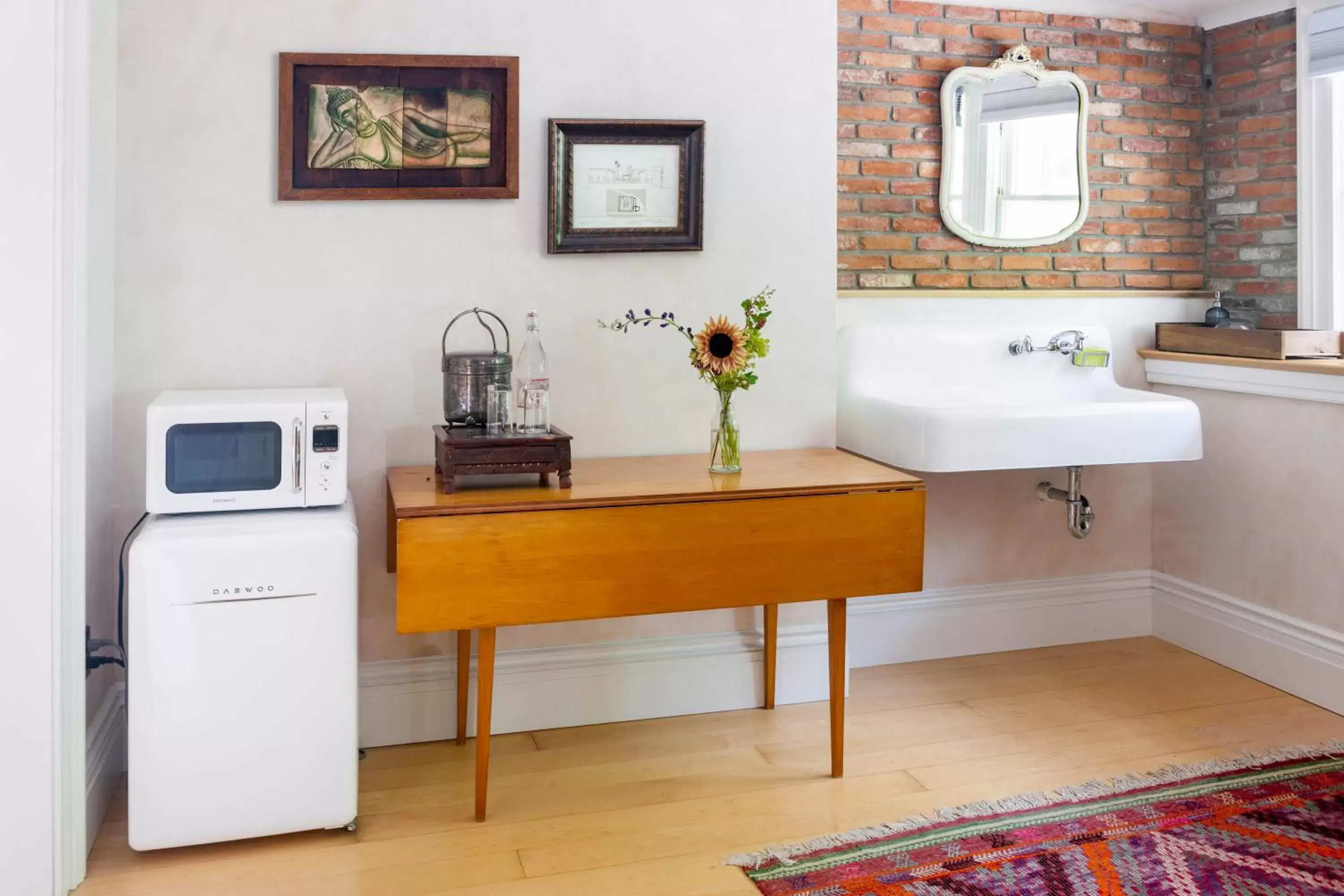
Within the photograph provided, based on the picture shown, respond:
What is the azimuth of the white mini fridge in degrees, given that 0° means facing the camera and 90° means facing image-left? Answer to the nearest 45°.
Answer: approximately 0°

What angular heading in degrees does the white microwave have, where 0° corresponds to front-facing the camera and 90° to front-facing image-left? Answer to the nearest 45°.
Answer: approximately 0°
